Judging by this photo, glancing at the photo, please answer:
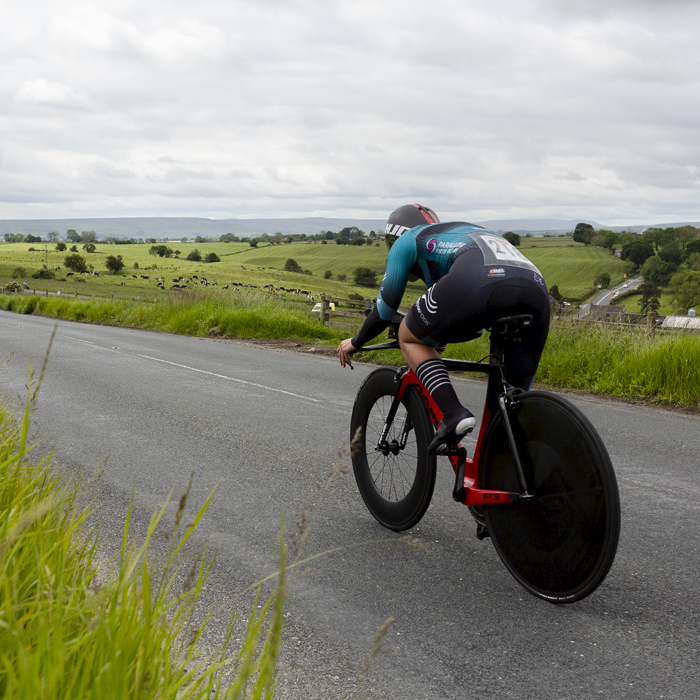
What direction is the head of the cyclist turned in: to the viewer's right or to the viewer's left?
to the viewer's left

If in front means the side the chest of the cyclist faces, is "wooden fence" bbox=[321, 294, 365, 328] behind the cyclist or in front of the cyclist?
in front

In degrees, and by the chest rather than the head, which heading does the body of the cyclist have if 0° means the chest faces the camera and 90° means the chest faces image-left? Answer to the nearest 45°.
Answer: approximately 135°

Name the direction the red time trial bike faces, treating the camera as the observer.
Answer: facing away from the viewer and to the left of the viewer

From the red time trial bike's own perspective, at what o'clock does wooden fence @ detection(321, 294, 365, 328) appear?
The wooden fence is roughly at 1 o'clock from the red time trial bike.
